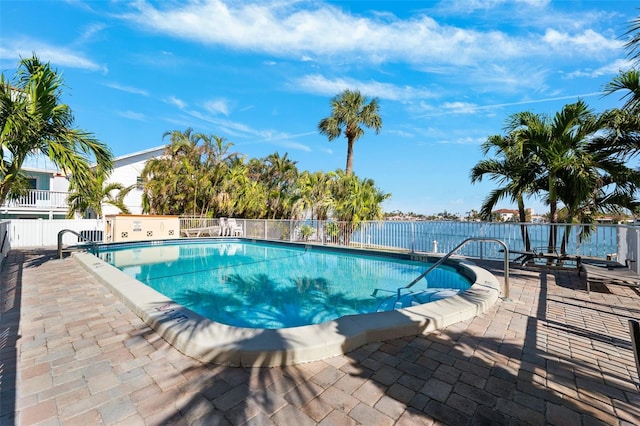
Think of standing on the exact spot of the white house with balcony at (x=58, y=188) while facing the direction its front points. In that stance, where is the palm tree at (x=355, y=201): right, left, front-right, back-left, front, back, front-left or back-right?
front-left

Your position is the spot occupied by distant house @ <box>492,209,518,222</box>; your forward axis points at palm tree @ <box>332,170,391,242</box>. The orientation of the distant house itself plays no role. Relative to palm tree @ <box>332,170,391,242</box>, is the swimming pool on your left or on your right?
left

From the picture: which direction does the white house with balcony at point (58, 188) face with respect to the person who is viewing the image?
facing the viewer

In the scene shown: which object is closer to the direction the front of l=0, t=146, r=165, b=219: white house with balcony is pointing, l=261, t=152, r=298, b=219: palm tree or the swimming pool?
the swimming pool

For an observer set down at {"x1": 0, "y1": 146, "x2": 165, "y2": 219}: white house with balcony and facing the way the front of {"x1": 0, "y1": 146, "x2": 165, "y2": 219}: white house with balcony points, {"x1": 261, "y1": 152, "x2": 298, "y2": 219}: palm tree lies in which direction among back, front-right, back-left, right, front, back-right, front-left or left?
front-left

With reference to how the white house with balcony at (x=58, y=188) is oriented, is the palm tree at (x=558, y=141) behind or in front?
in front

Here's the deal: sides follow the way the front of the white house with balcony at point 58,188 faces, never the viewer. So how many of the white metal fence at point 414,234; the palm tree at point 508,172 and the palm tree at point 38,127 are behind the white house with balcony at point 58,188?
0

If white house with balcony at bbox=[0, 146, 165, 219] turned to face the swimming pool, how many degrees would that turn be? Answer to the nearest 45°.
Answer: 0° — it already faces it

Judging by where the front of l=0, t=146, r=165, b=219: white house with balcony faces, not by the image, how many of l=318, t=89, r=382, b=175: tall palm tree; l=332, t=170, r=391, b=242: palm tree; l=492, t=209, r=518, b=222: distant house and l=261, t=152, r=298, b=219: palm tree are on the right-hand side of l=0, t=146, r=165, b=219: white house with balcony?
0

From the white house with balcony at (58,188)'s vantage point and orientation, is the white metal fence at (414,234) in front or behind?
in front

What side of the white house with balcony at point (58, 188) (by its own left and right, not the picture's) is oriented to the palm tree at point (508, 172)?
front

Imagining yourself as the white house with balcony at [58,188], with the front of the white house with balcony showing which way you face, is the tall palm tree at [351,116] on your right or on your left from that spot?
on your left

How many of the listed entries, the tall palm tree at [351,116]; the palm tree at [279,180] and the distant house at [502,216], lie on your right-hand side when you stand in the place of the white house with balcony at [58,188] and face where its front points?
0

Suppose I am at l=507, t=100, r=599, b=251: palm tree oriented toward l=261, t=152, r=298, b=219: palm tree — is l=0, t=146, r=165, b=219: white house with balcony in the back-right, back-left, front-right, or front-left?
front-left
